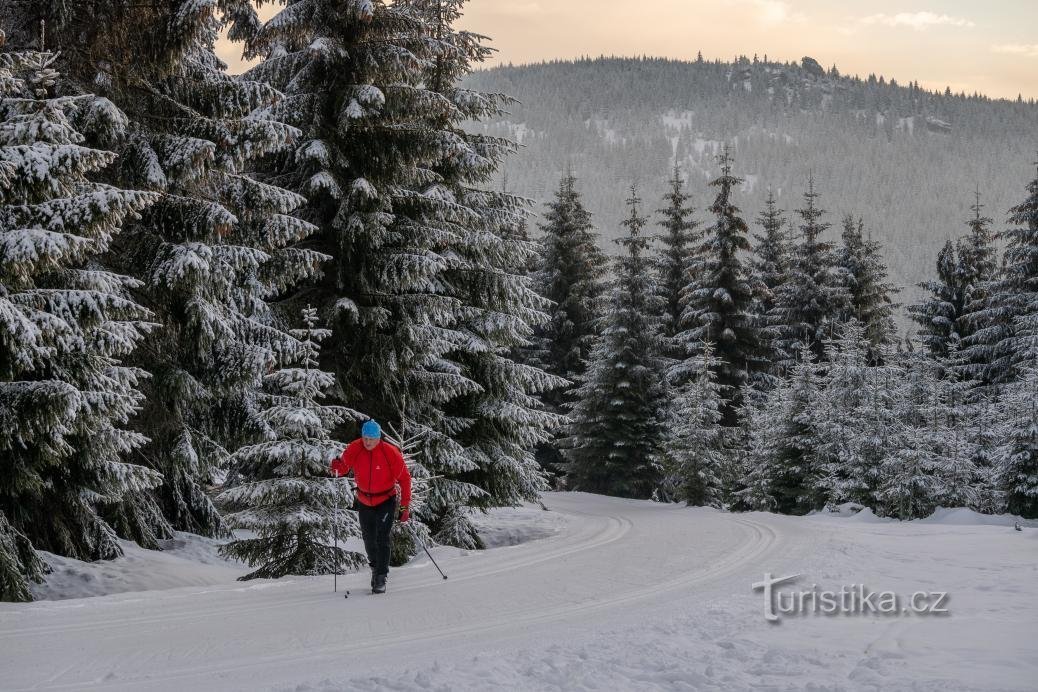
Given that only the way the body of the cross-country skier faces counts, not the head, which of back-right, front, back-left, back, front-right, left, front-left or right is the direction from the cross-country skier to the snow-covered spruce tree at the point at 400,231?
back

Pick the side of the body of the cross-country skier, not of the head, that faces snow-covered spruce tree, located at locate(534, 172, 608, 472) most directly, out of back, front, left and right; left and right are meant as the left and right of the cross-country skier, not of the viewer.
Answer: back

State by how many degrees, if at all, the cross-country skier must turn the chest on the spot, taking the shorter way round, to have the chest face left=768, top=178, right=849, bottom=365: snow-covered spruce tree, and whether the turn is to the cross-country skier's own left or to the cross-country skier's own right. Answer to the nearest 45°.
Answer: approximately 135° to the cross-country skier's own left

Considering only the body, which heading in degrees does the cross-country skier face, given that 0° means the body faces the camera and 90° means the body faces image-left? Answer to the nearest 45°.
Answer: approximately 0°

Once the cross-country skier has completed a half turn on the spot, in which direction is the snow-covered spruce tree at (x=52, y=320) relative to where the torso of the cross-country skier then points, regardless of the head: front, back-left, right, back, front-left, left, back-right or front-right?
left

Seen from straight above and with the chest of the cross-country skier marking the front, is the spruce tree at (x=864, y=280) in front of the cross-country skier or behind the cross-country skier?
behind

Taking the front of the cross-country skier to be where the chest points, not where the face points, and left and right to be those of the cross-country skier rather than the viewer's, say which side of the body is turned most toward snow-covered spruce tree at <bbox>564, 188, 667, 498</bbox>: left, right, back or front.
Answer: back

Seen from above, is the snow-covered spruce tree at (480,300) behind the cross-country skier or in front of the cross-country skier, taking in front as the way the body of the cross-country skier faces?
behind
